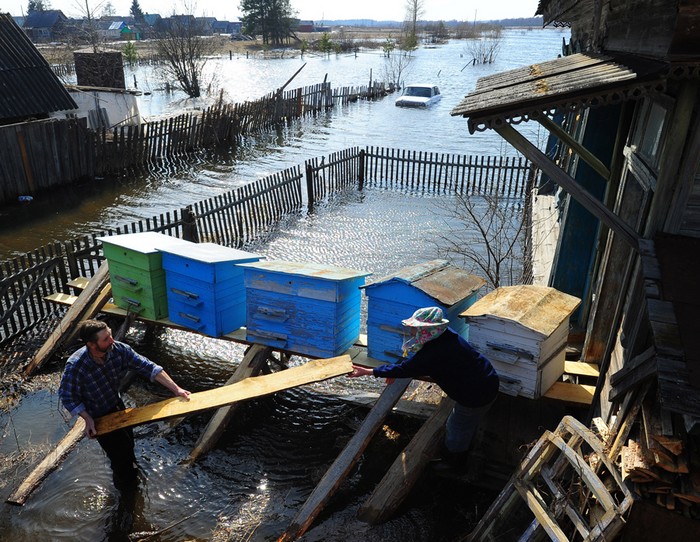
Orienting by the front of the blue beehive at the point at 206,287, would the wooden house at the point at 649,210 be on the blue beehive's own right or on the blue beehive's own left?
on the blue beehive's own left

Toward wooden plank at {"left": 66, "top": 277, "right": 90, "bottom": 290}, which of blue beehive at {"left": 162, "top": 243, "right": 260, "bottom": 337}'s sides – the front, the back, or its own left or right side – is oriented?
right

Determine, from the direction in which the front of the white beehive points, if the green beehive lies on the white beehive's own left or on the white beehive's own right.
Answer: on the white beehive's own right

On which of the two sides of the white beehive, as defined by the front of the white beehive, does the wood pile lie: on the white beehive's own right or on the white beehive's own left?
on the white beehive's own left

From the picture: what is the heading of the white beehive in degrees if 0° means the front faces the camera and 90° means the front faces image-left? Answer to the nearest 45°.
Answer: approximately 45°

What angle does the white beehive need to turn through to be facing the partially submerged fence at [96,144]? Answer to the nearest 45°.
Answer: approximately 90° to its right

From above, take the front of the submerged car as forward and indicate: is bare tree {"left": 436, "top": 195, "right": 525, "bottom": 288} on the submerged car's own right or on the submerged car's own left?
on the submerged car's own left

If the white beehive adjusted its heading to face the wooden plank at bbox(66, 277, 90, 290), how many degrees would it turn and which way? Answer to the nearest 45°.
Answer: approximately 45° to its right

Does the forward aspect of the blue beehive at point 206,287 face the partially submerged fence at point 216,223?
no

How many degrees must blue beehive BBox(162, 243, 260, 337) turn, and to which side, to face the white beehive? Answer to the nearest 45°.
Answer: approximately 90° to its left

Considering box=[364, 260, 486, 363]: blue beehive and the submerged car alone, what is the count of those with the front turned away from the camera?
0

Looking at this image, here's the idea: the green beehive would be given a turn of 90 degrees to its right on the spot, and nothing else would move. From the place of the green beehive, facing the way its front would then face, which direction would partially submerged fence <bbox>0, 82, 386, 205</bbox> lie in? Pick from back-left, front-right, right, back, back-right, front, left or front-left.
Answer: front-right

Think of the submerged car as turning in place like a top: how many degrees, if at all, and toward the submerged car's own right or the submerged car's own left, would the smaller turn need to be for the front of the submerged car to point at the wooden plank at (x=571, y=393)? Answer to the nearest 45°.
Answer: approximately 45° to the submerged car's own left

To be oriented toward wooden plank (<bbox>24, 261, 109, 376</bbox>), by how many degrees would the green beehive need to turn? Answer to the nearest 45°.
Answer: approximately 90° to its right

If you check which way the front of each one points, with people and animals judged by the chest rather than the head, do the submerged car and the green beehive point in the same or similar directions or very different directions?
same or similar directions

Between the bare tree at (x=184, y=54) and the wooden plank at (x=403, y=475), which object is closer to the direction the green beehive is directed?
the wooden plank

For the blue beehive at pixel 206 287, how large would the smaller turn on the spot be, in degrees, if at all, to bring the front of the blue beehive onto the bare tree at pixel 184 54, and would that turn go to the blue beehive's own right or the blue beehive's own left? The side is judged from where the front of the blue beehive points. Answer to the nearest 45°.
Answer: approximately 135° to the blue beehive's own right

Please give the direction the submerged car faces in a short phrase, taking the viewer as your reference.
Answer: facing the viewer and to the left of the viewer

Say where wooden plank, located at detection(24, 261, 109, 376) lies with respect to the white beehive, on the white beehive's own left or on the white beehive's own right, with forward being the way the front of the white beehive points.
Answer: on the white beehive's own right
